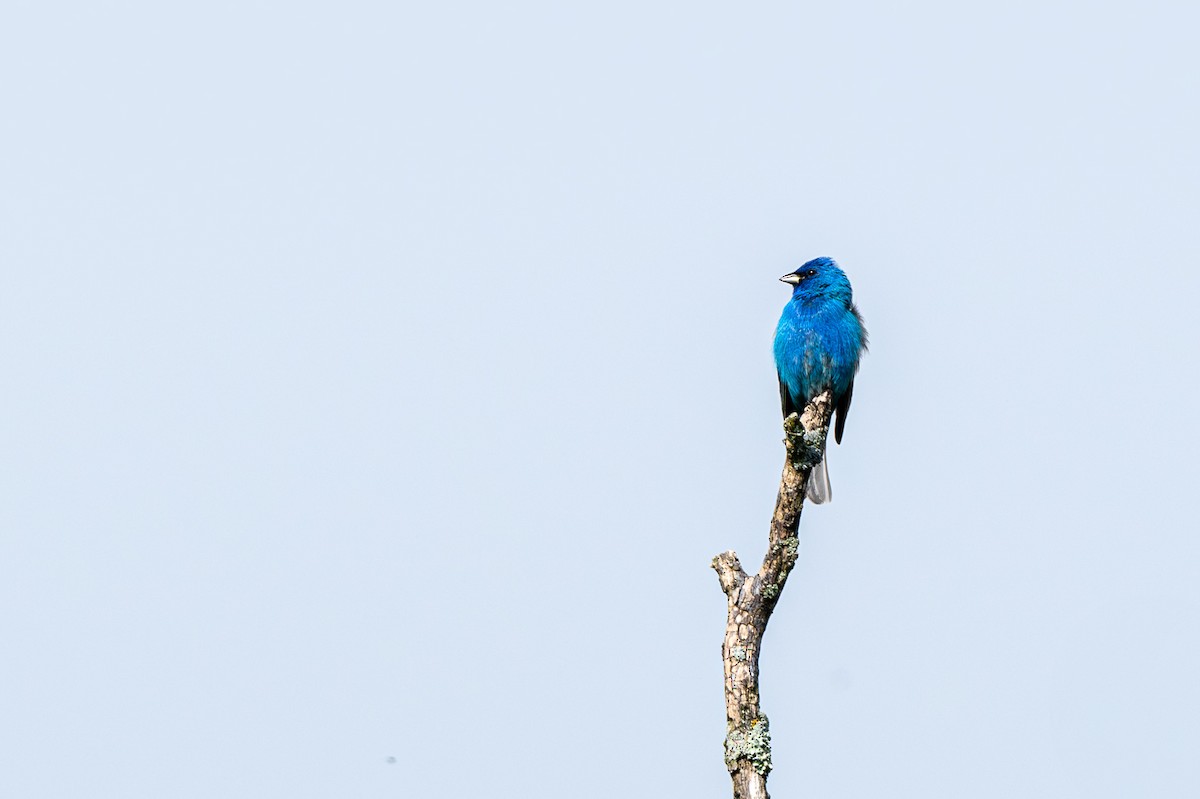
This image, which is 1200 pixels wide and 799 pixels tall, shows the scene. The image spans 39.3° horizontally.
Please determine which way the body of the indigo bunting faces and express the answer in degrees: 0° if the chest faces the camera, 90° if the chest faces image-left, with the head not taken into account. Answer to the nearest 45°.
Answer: approximately 0°
